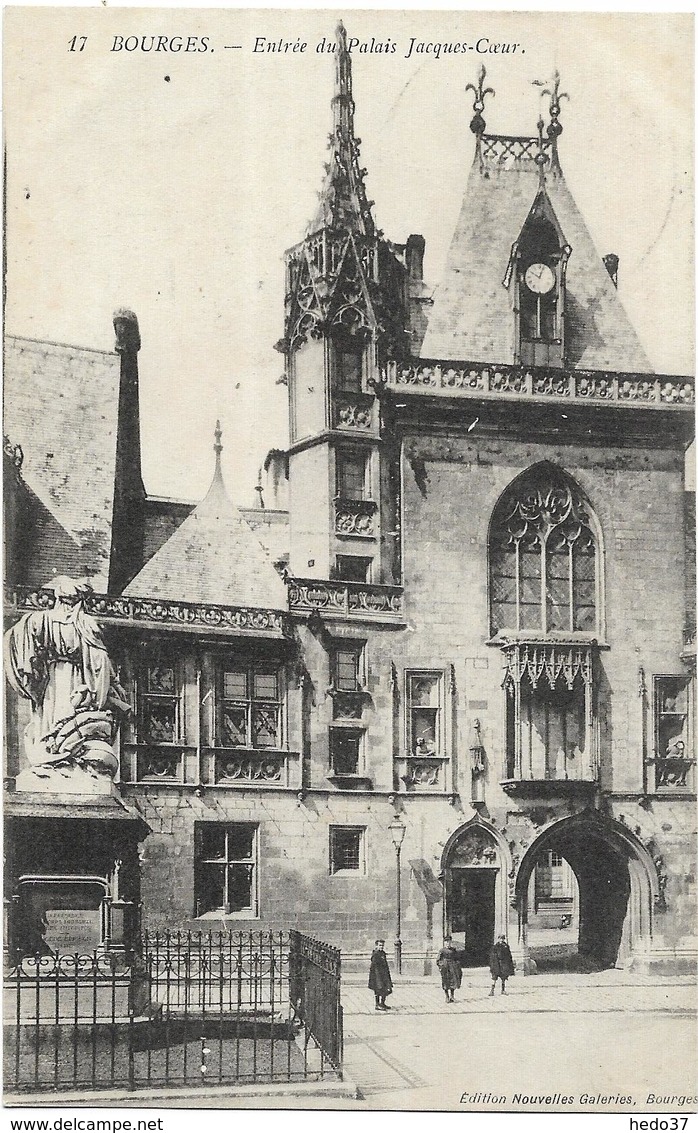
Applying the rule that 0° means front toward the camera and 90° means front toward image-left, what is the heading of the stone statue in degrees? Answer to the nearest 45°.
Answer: approximately 0°

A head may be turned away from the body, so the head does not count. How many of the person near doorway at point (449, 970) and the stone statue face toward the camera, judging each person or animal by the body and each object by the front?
2

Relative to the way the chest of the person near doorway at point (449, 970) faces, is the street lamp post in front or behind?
behind

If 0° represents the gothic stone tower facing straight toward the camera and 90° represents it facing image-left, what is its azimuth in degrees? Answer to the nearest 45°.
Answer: approximately 0°

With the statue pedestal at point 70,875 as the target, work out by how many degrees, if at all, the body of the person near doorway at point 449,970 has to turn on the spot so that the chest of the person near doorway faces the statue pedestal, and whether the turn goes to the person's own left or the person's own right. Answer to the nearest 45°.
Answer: approximately 45° to the person's own right
